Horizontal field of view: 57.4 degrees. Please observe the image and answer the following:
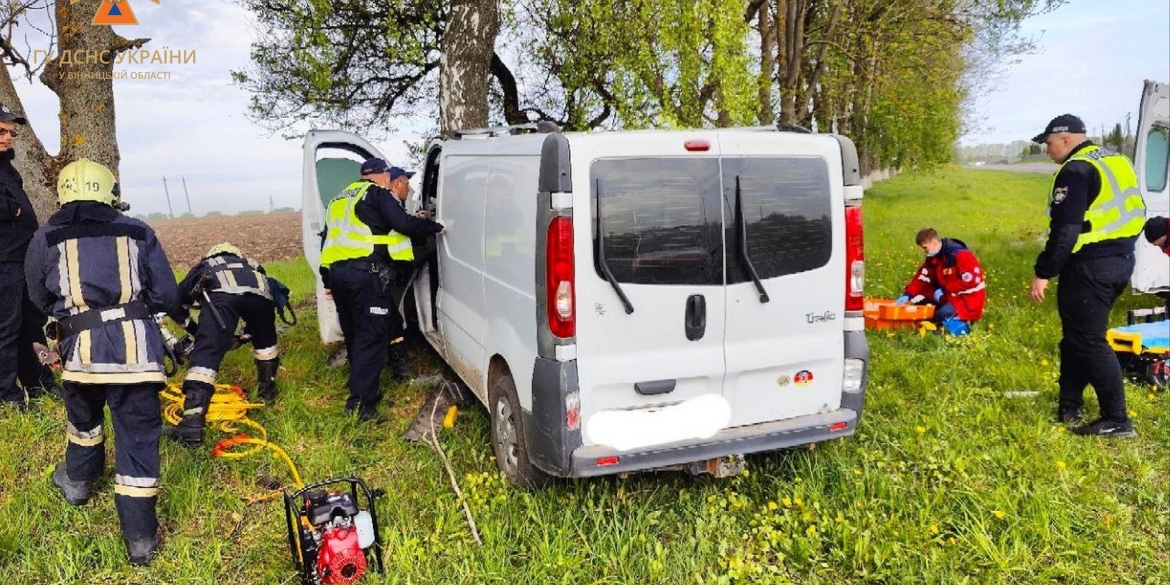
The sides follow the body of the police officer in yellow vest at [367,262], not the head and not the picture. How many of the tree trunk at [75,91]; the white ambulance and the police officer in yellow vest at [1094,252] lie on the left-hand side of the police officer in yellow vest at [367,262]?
1

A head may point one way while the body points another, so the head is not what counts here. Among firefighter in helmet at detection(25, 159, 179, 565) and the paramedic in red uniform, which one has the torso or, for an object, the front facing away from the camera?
the firefighter in helmet

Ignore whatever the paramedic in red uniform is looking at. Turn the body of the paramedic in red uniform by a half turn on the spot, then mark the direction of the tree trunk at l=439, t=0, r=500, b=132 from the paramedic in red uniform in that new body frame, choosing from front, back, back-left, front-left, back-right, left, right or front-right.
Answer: back-left

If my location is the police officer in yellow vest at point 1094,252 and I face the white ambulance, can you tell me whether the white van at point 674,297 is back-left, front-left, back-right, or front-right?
back-left

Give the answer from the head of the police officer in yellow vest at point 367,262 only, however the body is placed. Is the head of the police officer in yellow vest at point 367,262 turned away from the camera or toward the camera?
away from the camera

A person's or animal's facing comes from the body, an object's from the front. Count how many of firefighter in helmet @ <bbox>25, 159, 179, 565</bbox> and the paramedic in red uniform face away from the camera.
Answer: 1

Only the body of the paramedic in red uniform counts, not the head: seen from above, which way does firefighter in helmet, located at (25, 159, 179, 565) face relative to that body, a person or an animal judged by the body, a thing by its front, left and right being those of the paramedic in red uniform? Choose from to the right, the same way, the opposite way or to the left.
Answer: to the right

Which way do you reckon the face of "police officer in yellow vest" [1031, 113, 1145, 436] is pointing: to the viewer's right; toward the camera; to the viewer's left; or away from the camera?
to the viewer's left

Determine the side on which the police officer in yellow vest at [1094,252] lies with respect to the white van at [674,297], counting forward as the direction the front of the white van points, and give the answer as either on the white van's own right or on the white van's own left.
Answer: on the white van's own right

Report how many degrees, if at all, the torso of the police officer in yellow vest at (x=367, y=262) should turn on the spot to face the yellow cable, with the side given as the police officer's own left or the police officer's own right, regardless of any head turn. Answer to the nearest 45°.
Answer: approximately 135° to the police officer's own left

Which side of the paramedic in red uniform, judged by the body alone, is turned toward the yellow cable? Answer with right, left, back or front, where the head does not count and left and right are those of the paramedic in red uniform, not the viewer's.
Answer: front

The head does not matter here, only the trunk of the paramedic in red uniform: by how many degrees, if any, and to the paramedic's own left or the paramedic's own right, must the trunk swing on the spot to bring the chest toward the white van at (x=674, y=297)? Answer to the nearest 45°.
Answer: approximately 45° to the paramedic's own left

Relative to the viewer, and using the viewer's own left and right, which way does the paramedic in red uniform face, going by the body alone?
facing the viewer and to the left of the viewer

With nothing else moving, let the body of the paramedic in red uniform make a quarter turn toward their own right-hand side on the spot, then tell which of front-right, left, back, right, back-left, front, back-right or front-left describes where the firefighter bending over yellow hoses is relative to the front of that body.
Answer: left

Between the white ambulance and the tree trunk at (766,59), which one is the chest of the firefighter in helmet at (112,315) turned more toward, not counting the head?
the tree trunk

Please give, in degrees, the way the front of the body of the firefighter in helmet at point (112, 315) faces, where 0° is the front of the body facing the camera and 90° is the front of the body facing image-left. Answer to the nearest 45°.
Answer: approximately 180°

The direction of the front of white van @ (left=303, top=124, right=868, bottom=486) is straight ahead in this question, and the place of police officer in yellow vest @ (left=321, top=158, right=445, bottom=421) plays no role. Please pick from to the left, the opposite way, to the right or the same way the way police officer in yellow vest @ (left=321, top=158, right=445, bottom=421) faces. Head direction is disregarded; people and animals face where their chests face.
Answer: to the right

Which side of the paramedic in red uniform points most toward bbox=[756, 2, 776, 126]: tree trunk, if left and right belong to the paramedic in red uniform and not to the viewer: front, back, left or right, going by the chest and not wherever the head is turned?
right

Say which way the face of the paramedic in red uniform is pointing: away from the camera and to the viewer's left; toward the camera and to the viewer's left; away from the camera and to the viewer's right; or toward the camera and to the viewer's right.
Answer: toward the camera and to the viewer's left

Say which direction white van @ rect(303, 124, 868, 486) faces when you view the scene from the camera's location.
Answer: facing away from the viewer and to the left of the viewer
